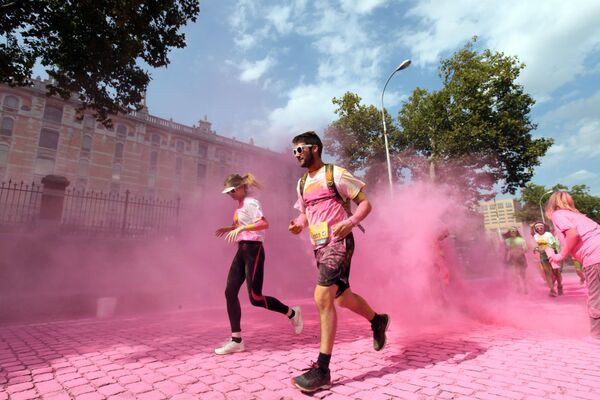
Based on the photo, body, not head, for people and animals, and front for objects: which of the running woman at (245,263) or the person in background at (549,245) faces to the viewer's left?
the running woman

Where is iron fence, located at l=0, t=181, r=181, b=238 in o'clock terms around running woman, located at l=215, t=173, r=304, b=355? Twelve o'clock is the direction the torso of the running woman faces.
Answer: The iron fence is roughly at 2 o'clock from the running woman.

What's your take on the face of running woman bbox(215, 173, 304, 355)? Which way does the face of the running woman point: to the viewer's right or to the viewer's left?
to the viewer's left

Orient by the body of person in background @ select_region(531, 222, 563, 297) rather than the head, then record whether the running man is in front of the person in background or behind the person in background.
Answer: in front

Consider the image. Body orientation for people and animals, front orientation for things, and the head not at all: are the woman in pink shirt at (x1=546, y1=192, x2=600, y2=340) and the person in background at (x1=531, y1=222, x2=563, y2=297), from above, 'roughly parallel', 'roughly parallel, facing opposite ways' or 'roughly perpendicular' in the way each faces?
roughly perpendicular

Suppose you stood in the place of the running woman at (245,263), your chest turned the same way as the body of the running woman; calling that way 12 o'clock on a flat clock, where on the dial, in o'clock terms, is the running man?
The running man is roughly at 8 o'clock from the running woman.

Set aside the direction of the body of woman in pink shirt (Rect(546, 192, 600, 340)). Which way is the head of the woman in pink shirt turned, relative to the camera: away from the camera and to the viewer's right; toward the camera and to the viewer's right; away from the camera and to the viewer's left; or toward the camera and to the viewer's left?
away from the camera and to the viewer's left

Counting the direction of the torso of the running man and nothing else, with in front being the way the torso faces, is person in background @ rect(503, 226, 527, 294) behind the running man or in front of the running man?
behind

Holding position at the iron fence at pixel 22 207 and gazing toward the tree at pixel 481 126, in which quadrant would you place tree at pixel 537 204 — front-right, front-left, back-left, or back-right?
front-left

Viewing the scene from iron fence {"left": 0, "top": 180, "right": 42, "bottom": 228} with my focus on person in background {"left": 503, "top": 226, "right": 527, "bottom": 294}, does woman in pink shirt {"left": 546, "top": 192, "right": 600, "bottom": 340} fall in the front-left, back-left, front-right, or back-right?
front-right

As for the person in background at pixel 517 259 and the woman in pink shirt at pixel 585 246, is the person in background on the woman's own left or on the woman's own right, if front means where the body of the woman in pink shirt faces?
on the woman's own right

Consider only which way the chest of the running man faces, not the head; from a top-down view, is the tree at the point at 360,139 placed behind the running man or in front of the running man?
behind

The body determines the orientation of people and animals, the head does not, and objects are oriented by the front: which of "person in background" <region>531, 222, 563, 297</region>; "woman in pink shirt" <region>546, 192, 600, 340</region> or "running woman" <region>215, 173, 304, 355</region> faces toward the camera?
the person in background

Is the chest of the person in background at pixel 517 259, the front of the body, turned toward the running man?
yes

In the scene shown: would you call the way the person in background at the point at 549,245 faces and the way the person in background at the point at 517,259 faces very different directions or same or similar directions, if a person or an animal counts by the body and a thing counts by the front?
same or similar directions

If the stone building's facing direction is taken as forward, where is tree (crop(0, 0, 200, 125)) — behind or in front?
in front

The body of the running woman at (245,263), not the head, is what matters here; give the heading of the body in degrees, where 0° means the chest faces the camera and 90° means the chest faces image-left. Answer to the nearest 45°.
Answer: approximately 90°

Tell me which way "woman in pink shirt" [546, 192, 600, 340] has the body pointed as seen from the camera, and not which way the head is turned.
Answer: to the viewer's left

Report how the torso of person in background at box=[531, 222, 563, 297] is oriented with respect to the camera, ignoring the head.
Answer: toward the camera
